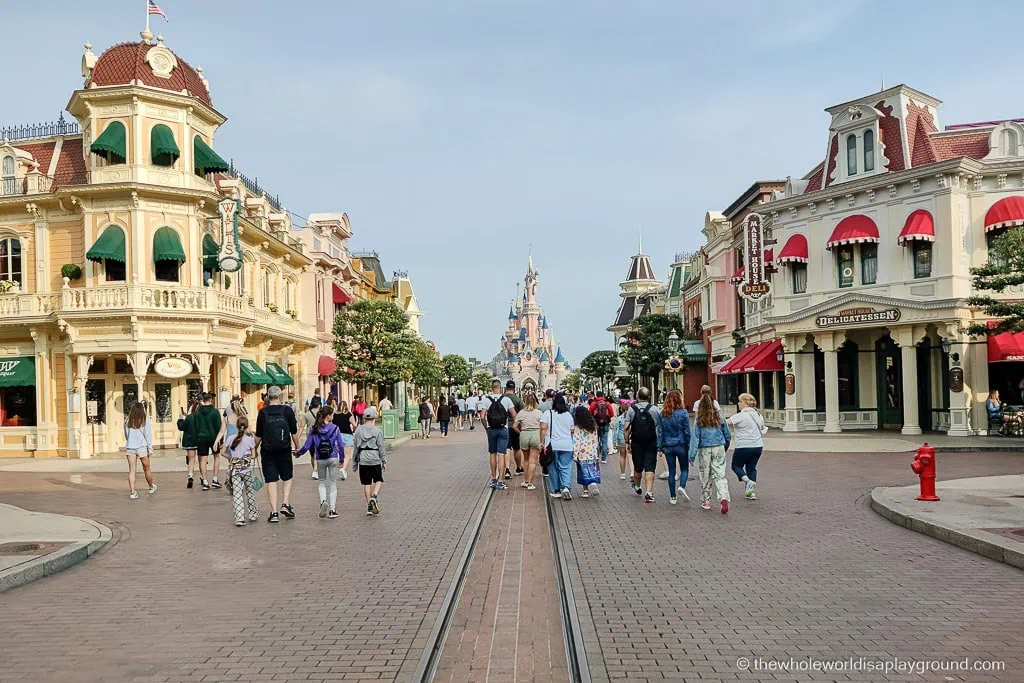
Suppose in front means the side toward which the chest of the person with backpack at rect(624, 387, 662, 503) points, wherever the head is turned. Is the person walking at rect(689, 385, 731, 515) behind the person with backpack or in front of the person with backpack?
behind

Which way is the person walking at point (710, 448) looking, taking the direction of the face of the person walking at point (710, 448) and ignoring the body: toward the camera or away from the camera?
away from the camera

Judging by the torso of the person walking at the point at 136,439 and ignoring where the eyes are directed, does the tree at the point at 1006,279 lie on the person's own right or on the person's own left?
on the person's own right

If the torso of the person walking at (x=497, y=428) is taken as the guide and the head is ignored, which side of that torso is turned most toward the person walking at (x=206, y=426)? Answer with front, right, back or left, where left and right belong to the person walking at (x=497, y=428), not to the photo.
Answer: left

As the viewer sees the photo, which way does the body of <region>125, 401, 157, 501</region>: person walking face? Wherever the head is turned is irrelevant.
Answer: away from the camera

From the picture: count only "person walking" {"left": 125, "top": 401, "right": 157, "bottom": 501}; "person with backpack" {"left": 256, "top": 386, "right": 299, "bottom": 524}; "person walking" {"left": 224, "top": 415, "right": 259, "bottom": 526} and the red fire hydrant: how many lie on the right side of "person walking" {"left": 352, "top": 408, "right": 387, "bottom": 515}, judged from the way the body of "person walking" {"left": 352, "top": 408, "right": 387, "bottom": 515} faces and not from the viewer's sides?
1

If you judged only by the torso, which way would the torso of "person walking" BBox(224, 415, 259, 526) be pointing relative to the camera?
away from the camera

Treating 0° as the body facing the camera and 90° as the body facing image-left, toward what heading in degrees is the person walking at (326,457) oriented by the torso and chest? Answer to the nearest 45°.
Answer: approximately 180°

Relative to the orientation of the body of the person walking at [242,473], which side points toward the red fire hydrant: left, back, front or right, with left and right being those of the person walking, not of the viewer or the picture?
right

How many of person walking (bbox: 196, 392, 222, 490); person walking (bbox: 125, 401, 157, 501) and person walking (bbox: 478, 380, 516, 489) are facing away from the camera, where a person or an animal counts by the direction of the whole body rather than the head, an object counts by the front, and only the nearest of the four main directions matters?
3

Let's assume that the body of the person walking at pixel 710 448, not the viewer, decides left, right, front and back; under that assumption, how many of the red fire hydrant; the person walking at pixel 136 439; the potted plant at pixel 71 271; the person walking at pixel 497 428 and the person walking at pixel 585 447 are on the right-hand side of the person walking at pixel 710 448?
1

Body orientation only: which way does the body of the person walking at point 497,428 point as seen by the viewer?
away from the camera

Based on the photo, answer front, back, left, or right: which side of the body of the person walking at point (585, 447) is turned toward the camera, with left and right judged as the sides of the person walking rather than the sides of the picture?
back
